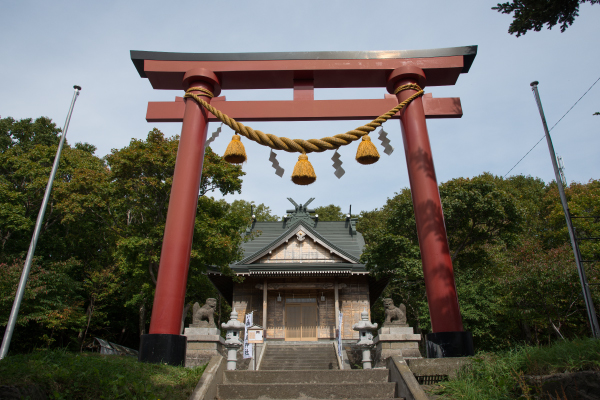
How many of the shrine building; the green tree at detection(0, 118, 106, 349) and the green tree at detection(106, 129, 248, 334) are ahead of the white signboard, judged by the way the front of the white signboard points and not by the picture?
0

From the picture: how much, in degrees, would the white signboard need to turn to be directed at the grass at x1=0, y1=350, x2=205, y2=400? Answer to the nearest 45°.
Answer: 0° — it already faces it

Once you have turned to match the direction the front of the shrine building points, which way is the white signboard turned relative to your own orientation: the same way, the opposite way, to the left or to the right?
the same way

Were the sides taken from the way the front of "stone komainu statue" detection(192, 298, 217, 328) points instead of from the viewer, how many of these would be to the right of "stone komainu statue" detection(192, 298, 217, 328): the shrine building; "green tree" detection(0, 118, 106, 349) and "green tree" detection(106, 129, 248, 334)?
0

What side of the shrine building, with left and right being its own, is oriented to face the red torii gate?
front

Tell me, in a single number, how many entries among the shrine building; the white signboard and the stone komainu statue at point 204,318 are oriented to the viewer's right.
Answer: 1

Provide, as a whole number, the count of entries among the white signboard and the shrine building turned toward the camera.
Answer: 2

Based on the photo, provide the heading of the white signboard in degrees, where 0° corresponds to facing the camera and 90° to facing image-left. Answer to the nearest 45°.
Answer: approximately 0°

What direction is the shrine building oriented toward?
toward the camera

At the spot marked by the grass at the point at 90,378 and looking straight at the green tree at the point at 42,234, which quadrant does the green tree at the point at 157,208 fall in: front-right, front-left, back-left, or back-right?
front-right

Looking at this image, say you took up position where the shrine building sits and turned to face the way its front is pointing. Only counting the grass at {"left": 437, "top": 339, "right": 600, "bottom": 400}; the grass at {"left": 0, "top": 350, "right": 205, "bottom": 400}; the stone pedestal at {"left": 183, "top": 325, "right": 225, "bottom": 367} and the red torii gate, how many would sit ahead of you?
4

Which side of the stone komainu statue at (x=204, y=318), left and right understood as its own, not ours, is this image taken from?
right
